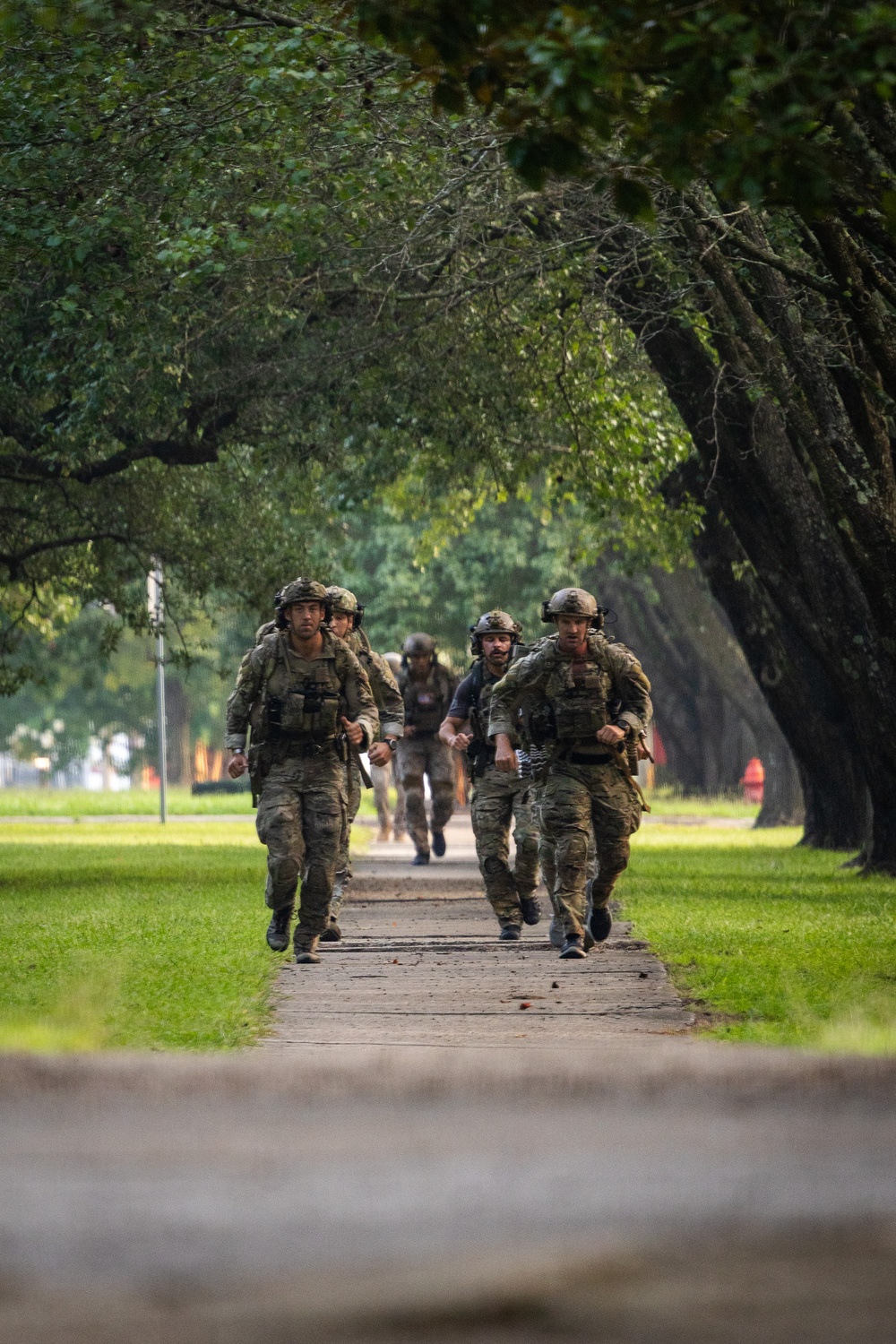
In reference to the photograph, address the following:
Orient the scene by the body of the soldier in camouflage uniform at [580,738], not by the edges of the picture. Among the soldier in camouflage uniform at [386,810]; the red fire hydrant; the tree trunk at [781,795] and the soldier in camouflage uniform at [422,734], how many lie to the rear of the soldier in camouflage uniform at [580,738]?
4

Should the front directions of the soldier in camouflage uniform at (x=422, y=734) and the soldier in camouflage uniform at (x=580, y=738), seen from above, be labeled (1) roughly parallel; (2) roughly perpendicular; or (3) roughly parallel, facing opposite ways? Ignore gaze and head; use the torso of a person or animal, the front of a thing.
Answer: roughly parallel

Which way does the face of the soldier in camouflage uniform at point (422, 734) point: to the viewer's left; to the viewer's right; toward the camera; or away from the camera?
toward the camera

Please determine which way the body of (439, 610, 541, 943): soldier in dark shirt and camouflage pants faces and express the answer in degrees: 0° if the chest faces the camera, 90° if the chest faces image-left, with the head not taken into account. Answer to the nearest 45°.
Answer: approximately 0°

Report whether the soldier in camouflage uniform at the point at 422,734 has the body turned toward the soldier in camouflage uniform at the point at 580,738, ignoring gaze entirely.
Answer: yes

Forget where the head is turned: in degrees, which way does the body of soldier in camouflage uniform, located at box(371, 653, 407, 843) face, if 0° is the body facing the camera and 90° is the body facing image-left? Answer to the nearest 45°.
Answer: approximately 0°

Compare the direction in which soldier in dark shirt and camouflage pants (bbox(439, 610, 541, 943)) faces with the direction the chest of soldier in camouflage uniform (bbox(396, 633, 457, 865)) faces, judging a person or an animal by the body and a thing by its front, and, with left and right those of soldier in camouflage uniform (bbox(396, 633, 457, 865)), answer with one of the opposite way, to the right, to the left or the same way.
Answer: the same way

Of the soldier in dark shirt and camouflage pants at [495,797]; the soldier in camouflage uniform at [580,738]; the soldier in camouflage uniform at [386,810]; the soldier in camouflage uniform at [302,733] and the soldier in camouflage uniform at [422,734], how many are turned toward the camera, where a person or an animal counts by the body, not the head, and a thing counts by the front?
5

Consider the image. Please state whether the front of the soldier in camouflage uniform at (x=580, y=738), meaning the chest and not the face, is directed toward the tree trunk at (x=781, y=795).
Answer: no

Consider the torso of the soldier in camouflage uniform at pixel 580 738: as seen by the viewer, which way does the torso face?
toward the camera

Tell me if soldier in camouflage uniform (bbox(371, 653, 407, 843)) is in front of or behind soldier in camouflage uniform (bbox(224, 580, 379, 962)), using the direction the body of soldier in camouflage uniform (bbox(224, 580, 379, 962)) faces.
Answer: behind

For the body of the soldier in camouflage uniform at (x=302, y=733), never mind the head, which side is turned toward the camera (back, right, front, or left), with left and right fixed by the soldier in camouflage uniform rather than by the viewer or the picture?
front

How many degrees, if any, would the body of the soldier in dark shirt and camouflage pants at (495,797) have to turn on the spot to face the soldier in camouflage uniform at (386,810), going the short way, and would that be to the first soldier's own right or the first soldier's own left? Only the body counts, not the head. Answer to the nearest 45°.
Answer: approximately 180°

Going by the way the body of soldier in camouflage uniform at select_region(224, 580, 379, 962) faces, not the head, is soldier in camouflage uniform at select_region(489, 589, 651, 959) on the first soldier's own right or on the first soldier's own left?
on the first soldier's own left

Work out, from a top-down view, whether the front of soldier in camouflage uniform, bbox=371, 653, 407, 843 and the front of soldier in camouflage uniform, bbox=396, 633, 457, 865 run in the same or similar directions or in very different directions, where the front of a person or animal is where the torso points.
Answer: same or similar directions

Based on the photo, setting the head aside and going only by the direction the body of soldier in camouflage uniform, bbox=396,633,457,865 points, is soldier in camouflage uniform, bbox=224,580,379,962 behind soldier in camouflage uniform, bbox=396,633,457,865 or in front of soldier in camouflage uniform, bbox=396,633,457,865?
in front

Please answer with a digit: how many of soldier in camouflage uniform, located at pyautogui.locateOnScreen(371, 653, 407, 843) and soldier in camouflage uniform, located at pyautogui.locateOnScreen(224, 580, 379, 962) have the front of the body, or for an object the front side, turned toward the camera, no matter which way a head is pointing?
2

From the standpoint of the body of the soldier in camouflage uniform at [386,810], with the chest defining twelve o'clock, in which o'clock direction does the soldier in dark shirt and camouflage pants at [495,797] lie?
the soldier in dark shirt and camouflage pants at [495,797] is roughly at 12 o'clock from the soldier in camouflage uniform at [386,810].
